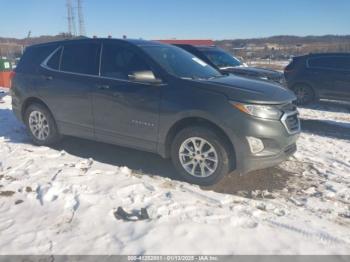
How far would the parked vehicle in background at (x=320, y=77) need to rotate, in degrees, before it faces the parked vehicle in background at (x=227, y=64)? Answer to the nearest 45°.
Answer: approximately 180°

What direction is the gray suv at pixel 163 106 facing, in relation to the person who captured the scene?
facing the viewer and to the right of the viewer

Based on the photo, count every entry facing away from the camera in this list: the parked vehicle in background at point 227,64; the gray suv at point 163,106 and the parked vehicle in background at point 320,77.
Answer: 0

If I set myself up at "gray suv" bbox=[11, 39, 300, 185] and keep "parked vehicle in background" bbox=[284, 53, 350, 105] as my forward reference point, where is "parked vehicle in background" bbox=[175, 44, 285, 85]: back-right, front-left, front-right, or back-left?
front-left

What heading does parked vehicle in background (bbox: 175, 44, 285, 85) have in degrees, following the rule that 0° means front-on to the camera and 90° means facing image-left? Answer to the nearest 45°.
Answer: approximately 315°

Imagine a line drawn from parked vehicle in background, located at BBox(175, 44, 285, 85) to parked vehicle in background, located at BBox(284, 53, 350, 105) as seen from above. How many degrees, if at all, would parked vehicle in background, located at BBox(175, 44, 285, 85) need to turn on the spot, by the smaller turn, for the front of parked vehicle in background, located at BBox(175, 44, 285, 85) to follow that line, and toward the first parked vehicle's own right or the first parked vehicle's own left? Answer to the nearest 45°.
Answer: approximately 45° to the first parked vehicle's own left

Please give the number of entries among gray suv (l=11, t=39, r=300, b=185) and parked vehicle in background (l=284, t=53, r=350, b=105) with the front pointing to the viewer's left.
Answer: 0

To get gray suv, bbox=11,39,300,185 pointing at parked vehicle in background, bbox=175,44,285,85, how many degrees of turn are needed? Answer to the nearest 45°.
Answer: approximately 135° to its left

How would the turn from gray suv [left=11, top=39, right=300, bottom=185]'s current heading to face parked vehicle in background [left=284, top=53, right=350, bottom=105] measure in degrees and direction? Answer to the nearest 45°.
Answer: approximately 90° to its left

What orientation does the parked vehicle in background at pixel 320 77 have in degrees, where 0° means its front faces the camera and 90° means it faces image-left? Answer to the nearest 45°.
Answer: approximately 270°
